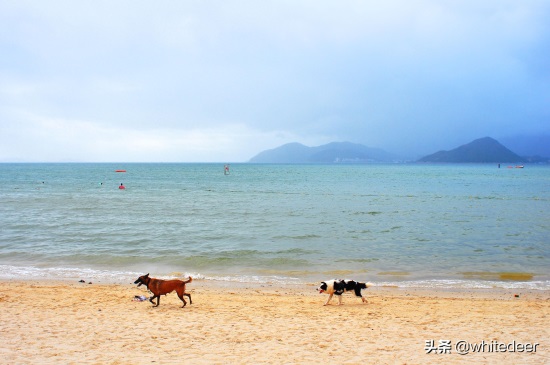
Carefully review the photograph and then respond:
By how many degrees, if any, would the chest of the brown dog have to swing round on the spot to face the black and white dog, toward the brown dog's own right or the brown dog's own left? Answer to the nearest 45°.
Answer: approximately 180°

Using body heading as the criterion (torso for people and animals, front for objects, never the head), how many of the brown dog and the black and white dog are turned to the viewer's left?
2

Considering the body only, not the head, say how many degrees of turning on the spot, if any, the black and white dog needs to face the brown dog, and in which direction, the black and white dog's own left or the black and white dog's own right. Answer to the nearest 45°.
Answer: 0° — it already faces it

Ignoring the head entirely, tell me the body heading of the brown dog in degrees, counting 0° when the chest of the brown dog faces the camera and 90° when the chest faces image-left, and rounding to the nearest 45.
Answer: approximately 90°

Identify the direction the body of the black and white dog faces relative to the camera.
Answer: to the viewer's left
